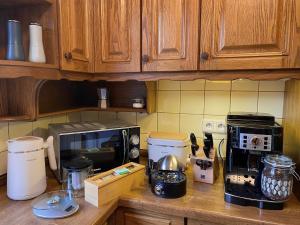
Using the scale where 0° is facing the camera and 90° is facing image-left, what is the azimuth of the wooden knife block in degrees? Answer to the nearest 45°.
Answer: approximately 0°

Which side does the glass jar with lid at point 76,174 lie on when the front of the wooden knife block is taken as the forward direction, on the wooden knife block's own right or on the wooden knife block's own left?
on the wooden knife block's own right

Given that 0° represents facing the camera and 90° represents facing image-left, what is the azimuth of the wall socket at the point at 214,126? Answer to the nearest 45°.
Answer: approximately 0°

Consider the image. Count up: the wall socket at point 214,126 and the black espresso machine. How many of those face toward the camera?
2

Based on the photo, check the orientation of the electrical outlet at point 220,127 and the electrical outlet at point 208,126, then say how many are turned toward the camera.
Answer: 2

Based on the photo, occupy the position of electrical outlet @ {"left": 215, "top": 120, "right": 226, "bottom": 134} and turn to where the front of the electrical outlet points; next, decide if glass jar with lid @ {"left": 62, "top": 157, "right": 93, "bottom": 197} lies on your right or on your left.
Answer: on your right

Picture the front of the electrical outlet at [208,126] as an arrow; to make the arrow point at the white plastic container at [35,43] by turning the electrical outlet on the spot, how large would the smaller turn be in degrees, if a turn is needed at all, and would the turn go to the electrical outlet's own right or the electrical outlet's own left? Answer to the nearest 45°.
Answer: approximately 45° to the electrical outlet's own right
